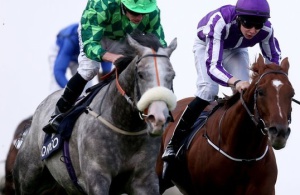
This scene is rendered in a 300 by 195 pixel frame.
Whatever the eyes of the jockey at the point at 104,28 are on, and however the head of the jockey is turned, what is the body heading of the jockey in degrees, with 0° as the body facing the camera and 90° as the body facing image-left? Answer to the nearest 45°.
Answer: approximately 315°

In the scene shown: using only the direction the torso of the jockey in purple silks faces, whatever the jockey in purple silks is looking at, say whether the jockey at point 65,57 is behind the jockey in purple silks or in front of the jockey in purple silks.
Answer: behind

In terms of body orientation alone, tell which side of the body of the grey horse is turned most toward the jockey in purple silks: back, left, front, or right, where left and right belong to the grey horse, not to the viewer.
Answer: left

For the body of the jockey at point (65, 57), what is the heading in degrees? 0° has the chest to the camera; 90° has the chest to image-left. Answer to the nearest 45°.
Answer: approximately 315°
